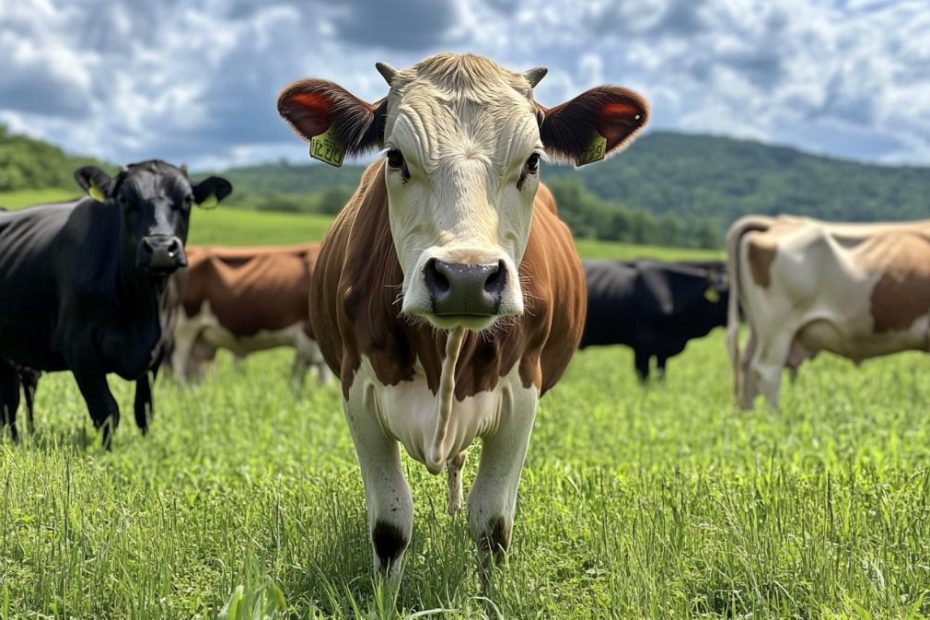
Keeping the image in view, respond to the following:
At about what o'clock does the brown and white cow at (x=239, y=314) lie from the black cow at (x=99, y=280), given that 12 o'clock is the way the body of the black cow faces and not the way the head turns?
The brown and white cow is roughly at 8 o'clock from the black cow.

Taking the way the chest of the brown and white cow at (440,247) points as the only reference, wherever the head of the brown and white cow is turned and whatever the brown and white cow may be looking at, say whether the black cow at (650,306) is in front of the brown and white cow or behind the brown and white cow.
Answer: behind

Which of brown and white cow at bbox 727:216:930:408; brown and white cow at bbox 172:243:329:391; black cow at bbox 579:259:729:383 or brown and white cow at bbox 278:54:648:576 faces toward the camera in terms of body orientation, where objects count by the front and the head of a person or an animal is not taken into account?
brown and white cow at bbox 278:54:648:576

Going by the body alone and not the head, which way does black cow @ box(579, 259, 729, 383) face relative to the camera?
to the viewer's right

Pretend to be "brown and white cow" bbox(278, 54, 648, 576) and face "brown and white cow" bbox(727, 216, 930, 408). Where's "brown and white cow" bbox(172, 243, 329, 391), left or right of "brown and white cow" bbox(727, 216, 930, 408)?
left

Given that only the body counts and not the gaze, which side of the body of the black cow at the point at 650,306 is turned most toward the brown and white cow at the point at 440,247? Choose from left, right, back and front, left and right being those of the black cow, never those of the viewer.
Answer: right

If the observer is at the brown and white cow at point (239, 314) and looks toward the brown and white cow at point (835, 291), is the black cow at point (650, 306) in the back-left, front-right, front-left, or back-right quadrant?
front-left

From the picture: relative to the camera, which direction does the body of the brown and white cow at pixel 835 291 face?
to the viewer's right

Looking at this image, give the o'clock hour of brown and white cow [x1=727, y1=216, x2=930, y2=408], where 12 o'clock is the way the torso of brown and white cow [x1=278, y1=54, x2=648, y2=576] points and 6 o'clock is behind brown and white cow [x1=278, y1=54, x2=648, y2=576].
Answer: brown and white cow [x1=727, y1=216, x2=930, y2=408] is roughly at 7 o'clock from brown and white cow [x1=278, y1=54, x2=648, y2=576].

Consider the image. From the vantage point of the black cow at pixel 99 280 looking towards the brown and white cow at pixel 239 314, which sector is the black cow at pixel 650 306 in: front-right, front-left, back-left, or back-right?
front-right

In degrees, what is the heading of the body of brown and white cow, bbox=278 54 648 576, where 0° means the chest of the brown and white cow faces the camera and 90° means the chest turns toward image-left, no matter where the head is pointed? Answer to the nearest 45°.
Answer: approximately 0°
